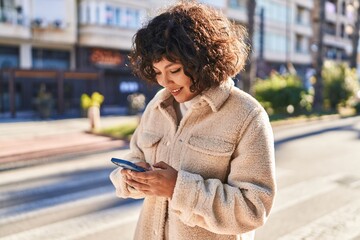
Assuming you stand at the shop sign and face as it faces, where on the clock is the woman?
The woman is roughly at 12 o'clock from the shop sign.

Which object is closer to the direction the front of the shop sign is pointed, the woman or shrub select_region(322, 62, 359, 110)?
the woman

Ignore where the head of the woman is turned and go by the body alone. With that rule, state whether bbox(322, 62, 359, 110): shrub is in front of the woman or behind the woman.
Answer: behind

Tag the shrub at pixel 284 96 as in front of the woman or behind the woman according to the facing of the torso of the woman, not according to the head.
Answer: behind

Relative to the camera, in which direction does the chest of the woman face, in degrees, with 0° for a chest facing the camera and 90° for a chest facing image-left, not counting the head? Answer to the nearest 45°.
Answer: approximately 45°

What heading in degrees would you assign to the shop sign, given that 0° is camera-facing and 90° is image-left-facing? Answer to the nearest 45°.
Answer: approximately 0°

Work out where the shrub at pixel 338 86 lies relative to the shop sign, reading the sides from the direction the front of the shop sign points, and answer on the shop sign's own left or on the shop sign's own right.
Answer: on the shop sign's own left

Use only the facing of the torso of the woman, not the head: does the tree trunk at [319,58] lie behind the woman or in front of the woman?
behind
